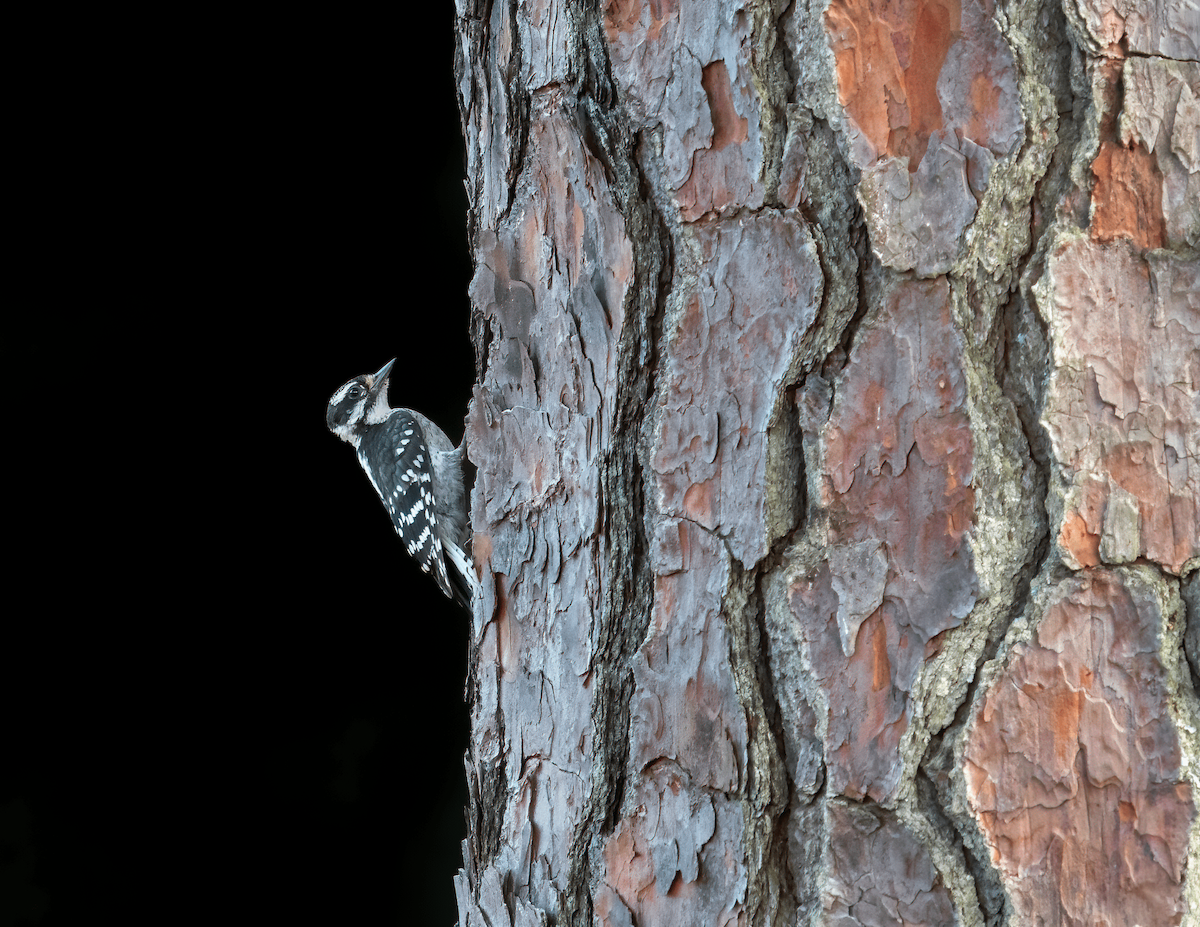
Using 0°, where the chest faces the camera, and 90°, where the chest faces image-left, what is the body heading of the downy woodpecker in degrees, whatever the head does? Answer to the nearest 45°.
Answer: approximately 270°
